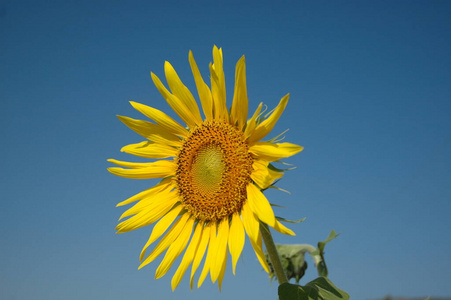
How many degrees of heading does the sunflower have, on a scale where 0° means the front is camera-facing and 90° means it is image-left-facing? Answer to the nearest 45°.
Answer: approximately 45°
